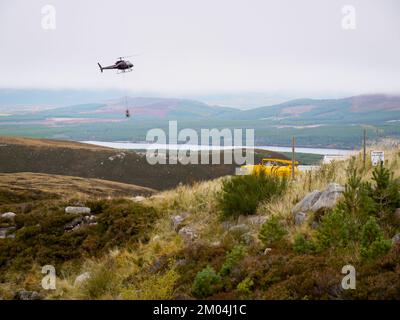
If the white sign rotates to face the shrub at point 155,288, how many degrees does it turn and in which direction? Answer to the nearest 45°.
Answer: approximately 45° to its right

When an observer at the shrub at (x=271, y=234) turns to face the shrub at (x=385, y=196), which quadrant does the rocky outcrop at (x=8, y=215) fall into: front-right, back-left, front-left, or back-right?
back-left

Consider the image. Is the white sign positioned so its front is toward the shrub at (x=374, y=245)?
yes

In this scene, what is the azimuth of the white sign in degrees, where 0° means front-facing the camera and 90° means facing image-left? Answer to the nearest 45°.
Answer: approximately 0°
